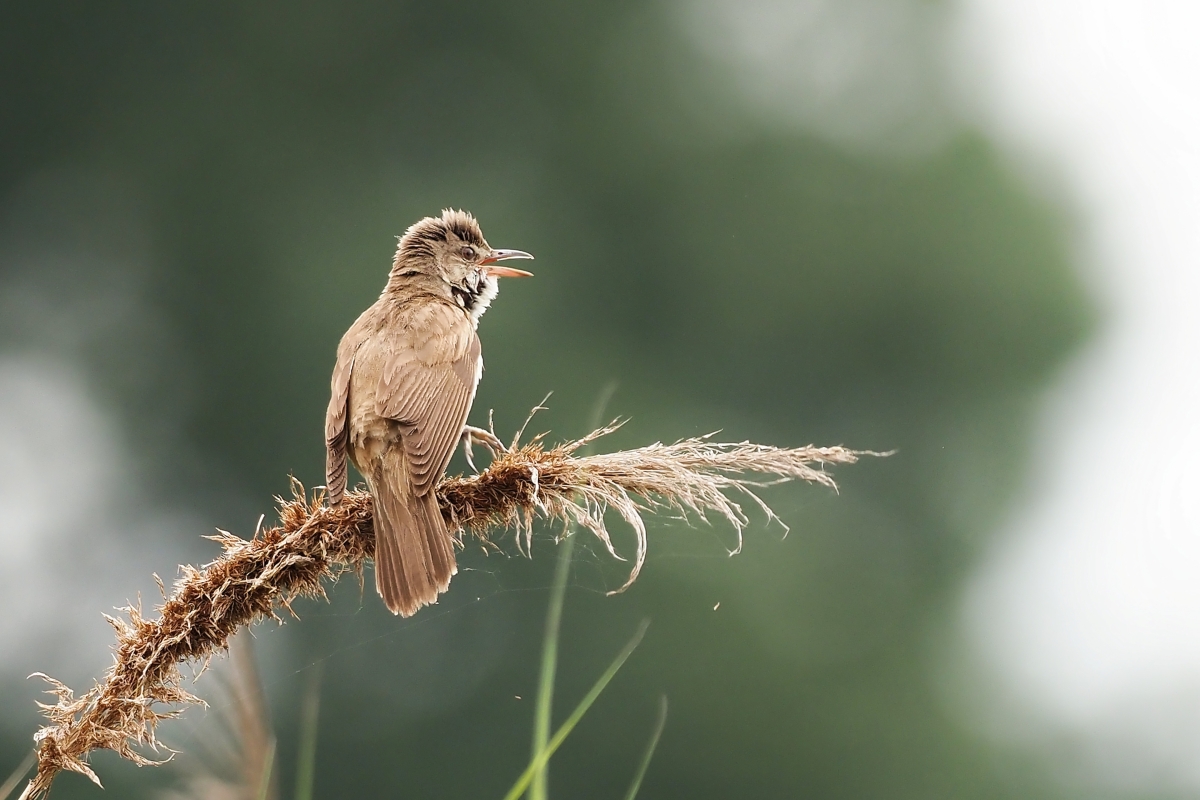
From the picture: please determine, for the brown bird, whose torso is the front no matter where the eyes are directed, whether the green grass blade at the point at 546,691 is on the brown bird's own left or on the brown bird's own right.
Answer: on the brown bird's own right

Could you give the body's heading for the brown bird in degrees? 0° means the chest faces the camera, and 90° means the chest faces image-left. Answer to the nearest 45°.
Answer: approximately 225°
